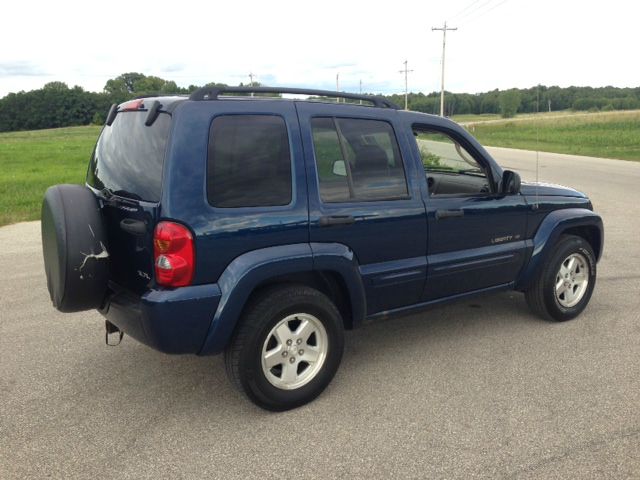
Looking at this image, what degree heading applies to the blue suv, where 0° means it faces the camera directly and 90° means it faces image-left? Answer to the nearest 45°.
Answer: approximately 225°
